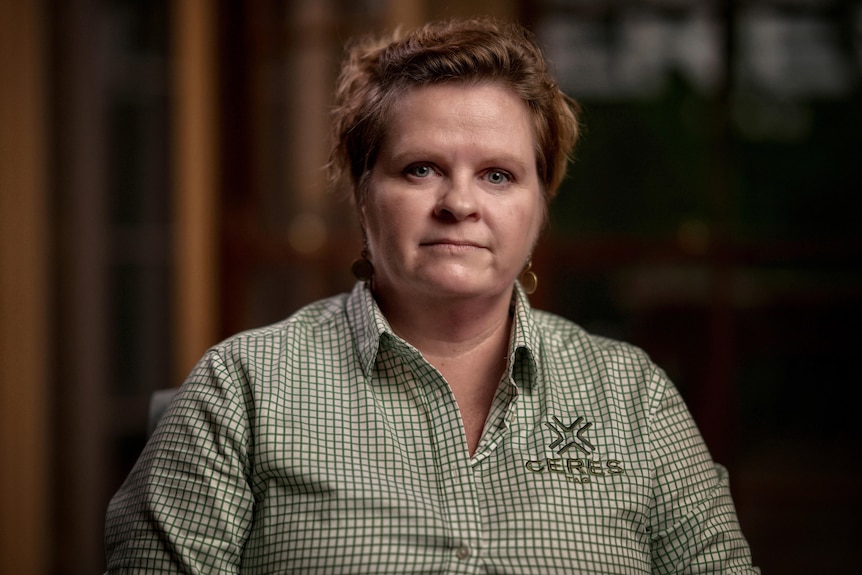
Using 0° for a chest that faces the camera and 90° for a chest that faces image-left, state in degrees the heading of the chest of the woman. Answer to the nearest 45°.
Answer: approximately 0°
